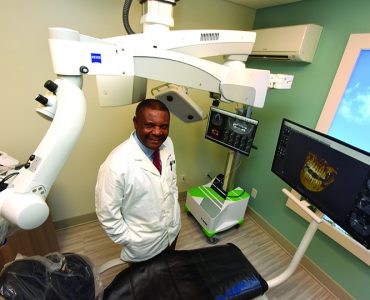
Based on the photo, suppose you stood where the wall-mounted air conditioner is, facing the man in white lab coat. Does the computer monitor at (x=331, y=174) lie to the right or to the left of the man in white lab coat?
left

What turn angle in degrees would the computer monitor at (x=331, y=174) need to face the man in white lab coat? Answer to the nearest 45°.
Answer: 0° — it already faces them

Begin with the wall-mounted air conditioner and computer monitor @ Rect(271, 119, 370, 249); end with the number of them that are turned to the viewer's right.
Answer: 0

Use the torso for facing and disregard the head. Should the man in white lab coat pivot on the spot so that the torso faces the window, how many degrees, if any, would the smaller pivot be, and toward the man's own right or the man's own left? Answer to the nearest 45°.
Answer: approximately 45° to the man's own left

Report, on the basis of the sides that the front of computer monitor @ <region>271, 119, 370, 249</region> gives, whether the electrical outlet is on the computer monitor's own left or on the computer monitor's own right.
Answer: on the computer monitor's own right

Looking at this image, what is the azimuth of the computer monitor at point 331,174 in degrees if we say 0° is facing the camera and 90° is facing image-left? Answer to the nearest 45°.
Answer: approximately 45°

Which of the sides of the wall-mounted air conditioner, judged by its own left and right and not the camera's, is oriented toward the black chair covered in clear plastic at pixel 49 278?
front

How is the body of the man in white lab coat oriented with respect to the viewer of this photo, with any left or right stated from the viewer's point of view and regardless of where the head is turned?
facing the viewer and to the right of the viewer

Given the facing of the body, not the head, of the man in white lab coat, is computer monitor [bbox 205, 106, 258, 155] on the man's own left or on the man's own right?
on the man's own left

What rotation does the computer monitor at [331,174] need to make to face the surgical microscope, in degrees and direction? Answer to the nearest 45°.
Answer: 0° — it already faces it

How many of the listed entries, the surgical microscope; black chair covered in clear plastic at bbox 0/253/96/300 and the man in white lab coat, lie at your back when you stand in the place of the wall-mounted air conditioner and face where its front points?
0

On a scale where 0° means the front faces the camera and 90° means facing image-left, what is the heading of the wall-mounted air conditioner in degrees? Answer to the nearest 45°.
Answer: approximately 45°

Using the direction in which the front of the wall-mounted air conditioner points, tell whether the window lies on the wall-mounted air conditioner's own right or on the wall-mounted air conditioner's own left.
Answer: on the wall-mounted air conditioner's own left

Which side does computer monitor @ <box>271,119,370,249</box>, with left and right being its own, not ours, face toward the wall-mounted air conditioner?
right
